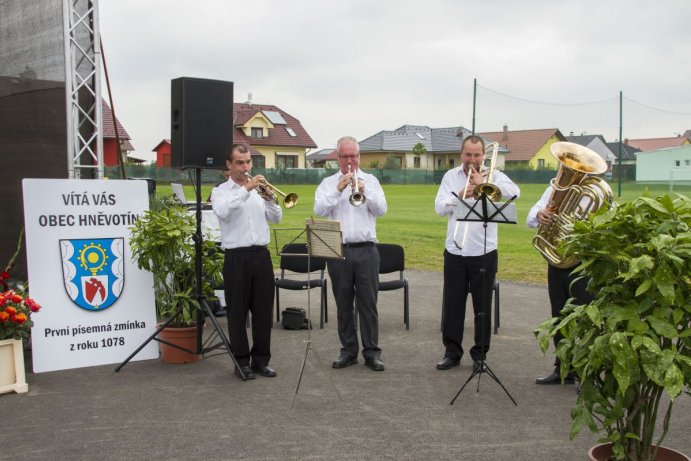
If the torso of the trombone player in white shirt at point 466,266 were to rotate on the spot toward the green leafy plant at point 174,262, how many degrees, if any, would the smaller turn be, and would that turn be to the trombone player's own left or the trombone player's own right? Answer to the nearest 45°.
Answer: approximately 90° to the trombone player's own right

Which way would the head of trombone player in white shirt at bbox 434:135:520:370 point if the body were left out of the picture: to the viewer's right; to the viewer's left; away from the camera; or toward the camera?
toward the camera

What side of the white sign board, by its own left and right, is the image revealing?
front

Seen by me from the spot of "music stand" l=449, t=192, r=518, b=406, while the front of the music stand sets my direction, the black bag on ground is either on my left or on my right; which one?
on my left

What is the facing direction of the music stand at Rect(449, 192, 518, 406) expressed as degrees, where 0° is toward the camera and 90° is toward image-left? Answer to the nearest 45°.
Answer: approximately 180°

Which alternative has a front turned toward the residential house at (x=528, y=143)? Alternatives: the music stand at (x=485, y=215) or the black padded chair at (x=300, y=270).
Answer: the music stand

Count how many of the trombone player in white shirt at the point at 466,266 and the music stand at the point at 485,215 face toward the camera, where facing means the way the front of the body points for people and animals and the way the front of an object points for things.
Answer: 1

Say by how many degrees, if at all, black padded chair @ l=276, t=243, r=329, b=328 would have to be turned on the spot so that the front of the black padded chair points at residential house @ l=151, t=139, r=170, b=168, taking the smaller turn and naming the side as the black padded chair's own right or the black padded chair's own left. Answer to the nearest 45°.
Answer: approximately 180°

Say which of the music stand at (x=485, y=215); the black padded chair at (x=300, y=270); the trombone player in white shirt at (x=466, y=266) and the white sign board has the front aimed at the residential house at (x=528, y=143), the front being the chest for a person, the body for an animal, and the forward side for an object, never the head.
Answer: the music stand

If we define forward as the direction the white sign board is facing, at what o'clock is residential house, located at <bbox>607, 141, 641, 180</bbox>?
The residential house is roughly at 8 o'clock from the white sign board.

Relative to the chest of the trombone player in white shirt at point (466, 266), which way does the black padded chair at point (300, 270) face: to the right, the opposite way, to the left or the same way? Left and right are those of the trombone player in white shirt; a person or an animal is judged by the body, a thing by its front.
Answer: the same way

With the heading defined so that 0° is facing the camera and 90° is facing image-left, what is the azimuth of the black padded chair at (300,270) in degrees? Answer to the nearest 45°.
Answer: approximately 0°

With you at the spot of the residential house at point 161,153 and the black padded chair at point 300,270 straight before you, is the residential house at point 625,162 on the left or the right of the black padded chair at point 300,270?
left

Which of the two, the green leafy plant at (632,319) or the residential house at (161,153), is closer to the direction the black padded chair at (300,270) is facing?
the green leafy plant

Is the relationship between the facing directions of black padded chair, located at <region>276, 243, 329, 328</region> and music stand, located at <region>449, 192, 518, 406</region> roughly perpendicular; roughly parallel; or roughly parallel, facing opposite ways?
roughly parallel, facing opposite ways

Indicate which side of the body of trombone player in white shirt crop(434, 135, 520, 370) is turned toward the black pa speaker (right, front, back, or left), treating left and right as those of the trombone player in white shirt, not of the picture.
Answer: right

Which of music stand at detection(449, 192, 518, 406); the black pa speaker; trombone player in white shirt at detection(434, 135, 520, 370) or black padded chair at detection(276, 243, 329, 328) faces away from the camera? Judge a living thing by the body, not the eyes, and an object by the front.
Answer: the music stand

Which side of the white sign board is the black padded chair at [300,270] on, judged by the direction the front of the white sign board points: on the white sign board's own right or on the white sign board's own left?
on the white sign board's own left

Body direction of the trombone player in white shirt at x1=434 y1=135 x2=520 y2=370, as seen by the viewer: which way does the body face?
toward the camera
